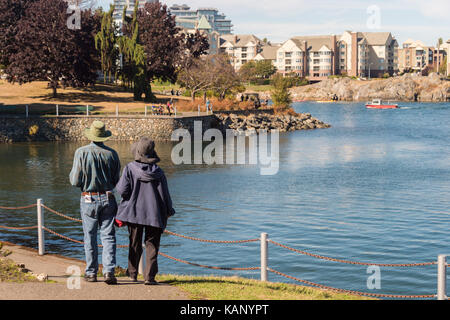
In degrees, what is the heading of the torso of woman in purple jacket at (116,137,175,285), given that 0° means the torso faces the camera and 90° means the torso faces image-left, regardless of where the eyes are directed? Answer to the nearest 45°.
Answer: approximately 180°

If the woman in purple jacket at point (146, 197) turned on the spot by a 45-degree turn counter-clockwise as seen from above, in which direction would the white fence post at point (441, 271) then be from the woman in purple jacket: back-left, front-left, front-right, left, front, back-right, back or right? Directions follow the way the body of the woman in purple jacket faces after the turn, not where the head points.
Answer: back-right

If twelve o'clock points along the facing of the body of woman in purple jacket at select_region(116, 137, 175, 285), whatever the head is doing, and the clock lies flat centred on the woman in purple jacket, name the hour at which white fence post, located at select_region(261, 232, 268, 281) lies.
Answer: The white fence post is roughly at 2 o'clock from the woman in purple jacket.
